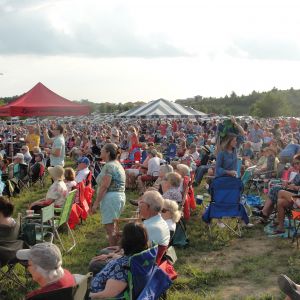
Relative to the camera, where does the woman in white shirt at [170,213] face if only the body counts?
to the viewer's left

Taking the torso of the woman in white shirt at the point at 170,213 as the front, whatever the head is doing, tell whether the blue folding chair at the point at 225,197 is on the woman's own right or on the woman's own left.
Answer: on the woman's own right

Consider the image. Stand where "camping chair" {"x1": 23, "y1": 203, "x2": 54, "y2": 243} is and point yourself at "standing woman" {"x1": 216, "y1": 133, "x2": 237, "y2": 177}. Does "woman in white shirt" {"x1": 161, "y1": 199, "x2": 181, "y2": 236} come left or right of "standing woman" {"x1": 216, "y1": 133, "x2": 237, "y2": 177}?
right
